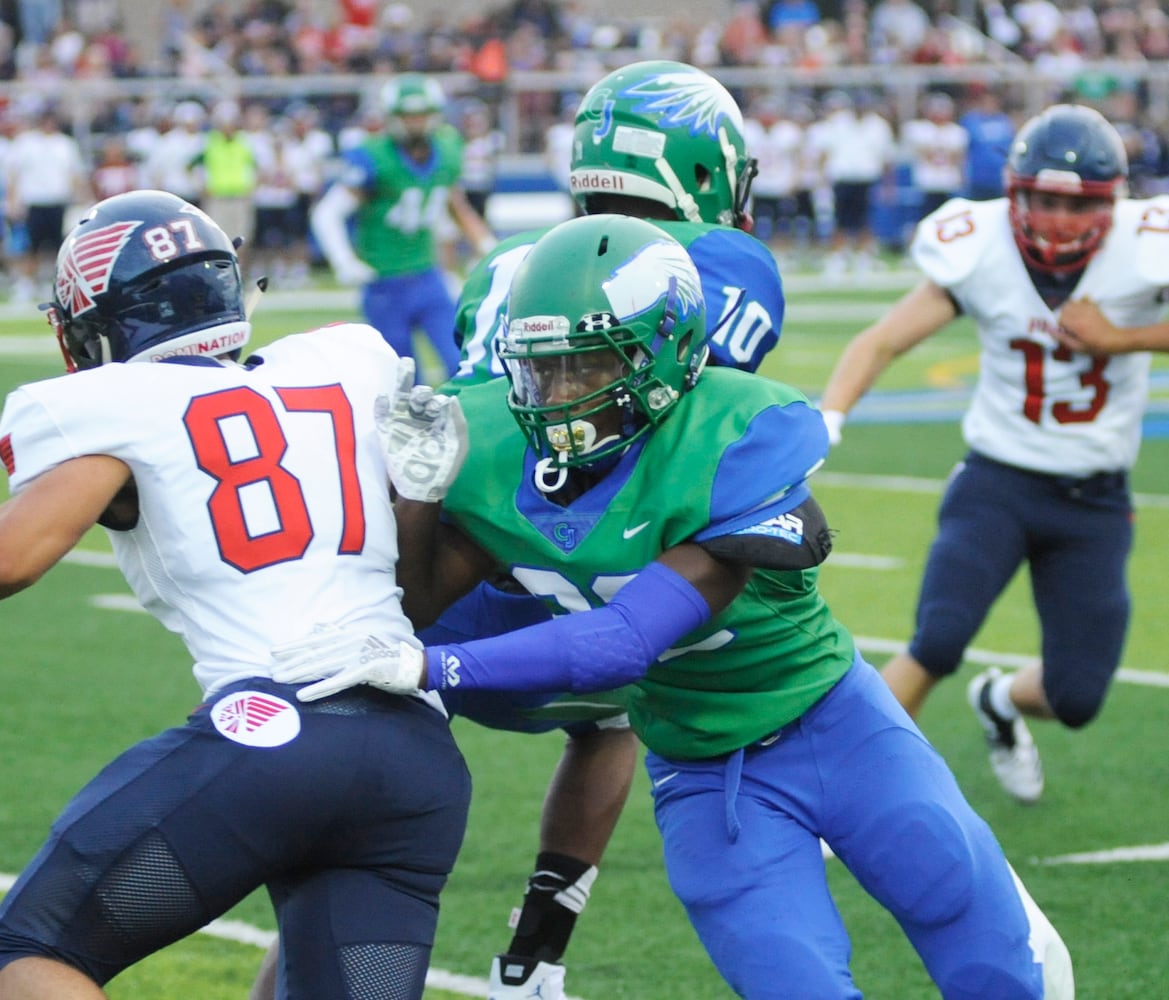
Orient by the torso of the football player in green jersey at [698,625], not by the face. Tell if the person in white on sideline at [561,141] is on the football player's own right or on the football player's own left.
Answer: on the football player's own right

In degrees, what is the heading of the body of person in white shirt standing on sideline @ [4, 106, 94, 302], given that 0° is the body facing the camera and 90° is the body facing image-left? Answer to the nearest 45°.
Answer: approximately 0°

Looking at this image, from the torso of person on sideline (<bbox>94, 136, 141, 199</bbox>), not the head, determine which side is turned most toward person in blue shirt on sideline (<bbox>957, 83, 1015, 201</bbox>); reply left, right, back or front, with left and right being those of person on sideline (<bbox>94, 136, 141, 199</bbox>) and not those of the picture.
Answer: left

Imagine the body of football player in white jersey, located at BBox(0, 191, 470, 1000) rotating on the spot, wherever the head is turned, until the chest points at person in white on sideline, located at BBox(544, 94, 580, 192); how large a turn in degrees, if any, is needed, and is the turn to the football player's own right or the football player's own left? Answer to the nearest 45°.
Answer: approximately 45° to the football player's own right

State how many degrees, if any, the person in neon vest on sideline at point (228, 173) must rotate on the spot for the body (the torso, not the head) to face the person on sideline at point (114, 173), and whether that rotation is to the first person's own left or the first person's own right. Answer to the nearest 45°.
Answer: approximately 90° to the first person's own right

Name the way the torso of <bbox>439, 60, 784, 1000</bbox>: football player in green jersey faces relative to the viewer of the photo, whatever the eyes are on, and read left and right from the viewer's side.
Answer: facing away from the viewer and to the right of the viewer

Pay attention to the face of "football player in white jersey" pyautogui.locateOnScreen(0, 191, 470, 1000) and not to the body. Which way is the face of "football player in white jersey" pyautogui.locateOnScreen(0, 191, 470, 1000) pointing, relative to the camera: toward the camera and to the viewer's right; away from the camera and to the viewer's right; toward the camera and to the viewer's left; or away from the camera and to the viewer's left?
away from the camera and to the viewer's left

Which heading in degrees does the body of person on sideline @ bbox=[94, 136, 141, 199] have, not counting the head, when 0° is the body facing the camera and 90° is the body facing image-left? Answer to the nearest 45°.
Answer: approximately 0°

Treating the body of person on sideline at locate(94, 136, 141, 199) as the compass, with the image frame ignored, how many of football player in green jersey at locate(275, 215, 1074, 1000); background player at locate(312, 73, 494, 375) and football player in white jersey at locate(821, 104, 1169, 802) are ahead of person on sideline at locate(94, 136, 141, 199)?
3
